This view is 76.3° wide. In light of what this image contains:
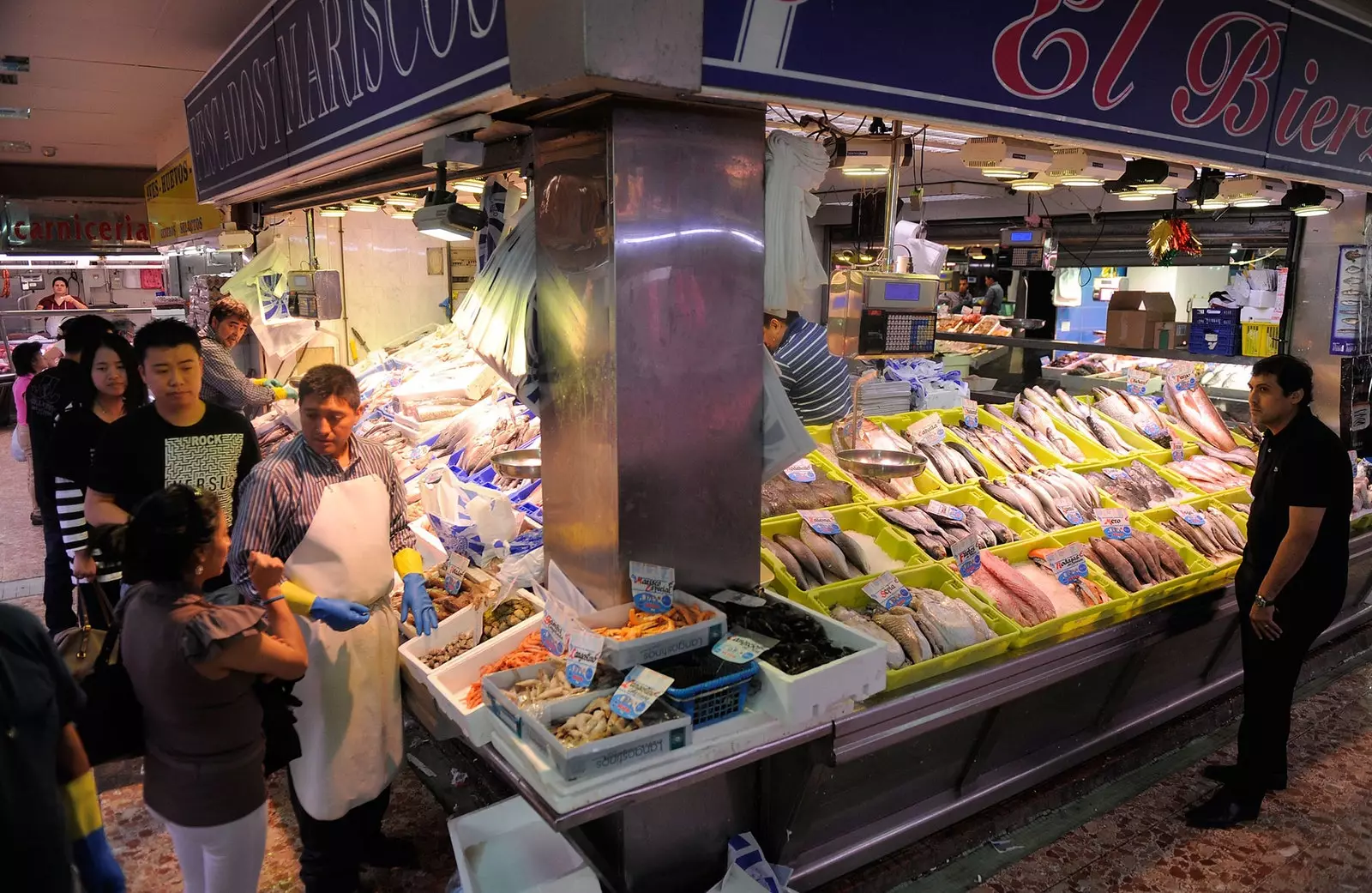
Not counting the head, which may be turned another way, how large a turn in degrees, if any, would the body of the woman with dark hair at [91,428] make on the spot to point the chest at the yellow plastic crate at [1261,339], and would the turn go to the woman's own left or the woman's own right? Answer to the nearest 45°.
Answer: approximately 90° to the woman's own left

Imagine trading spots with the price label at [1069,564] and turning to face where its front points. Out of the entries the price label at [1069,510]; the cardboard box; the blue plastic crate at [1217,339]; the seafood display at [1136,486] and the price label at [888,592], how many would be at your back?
4

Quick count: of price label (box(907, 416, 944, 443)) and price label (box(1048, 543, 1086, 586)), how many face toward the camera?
2

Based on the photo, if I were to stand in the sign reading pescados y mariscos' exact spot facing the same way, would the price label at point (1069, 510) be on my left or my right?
on my left

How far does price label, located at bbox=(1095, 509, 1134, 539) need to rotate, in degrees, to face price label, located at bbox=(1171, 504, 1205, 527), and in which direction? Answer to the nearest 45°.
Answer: approximately 135° to its left

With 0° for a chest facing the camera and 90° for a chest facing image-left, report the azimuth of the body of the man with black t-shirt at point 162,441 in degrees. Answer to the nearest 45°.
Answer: approximately 315°

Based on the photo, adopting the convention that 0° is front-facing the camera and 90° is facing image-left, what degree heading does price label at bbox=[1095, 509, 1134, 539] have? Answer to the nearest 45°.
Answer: approximately 0°

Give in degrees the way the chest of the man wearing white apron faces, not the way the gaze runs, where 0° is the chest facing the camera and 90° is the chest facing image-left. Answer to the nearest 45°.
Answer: approximately 315°

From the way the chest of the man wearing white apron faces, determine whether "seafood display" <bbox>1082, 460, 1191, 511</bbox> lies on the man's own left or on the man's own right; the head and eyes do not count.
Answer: on the man's own left
